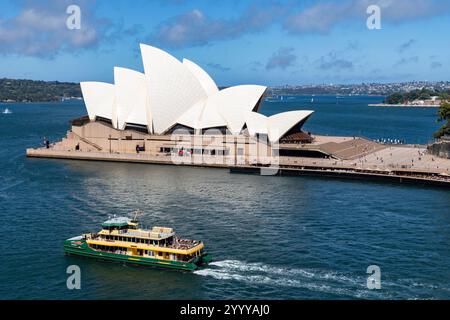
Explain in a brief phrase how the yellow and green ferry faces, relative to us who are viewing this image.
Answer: facing away from the viewer and to the left of the viewer
